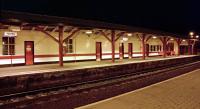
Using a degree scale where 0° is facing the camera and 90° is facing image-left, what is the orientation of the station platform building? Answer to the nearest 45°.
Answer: approximately 315°
